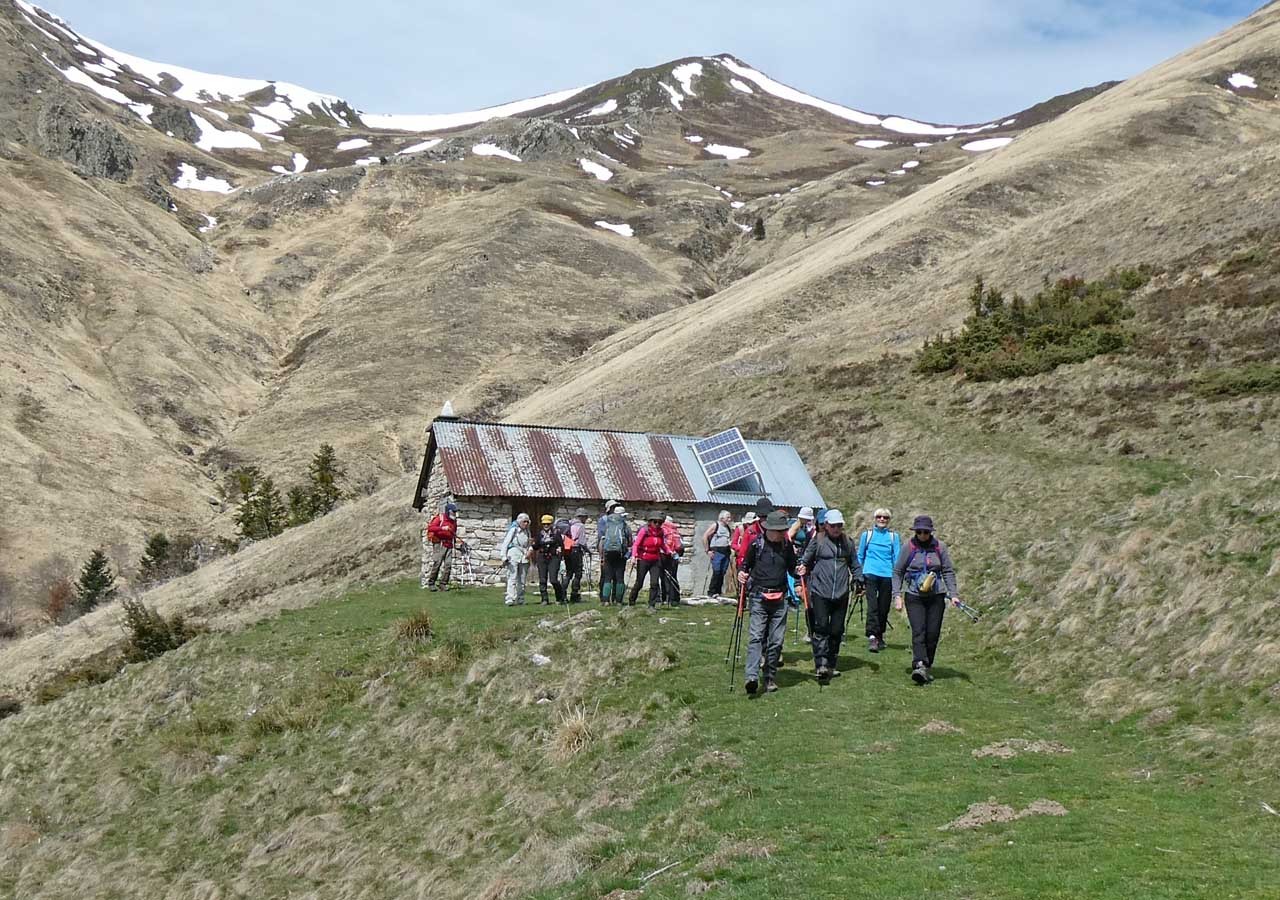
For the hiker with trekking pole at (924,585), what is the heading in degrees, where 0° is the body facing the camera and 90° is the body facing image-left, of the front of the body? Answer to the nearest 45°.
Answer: approximately 0°

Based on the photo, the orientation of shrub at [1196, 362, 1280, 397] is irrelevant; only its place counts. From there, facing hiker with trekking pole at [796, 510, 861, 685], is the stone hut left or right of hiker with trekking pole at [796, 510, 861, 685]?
right

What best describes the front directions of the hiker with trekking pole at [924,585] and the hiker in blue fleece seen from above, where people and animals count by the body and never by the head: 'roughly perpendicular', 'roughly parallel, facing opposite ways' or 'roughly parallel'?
roughly parallel

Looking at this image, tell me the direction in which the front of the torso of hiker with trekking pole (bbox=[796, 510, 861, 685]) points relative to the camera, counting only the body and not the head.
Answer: toward the camera

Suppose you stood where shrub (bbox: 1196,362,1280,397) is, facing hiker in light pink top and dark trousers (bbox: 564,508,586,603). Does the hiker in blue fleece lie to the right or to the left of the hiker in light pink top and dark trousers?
left

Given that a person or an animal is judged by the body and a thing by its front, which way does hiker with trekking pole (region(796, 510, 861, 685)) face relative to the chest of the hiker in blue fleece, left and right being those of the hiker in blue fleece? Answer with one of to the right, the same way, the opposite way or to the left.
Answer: the same way

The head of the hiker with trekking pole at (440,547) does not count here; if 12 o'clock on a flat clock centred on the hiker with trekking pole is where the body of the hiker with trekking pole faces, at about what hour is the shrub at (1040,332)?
The shrub is roughly at 10 o'clock from the hiker with trekking pole.

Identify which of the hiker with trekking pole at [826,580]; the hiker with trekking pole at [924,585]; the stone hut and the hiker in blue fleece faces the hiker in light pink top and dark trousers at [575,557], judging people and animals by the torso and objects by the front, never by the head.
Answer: the stone hut

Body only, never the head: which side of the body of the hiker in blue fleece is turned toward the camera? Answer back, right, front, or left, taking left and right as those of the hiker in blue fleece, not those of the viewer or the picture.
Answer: front

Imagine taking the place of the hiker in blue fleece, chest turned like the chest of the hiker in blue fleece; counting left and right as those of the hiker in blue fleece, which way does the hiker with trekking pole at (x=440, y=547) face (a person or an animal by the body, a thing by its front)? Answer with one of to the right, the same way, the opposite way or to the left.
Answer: to the left

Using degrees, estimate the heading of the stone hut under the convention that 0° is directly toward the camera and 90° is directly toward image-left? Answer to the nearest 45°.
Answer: approximately 0°

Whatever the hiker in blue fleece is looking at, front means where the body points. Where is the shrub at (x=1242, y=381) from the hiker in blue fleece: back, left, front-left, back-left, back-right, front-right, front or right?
back-left

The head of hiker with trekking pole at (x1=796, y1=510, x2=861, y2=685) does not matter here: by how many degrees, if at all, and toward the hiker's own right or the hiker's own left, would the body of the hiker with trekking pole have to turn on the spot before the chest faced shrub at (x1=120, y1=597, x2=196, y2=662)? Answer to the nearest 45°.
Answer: approximately 135° to the hiker's own right

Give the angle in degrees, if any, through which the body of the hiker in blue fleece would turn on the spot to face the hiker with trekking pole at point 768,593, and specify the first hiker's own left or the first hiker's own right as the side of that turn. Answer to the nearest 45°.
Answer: approximately 45° to the first hiker's own right

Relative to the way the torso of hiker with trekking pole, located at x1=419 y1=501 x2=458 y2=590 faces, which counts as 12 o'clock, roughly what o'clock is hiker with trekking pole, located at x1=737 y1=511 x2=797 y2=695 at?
hiker with trekking pole, located at x1=737 y1=511 x2=797 y2=695 is roughly at 1 o'clock from hiker with trekking pole, located at x1=419 y1=501 x2=458 y2=590.

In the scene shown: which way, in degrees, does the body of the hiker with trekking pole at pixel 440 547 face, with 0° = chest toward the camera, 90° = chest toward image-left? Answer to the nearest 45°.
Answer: approximately 315°

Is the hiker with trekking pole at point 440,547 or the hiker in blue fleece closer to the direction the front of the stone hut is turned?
the hiker in blue fleece

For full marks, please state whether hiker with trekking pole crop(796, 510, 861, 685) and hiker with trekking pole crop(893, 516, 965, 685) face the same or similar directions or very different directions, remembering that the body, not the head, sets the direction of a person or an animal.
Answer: same or similar directions
